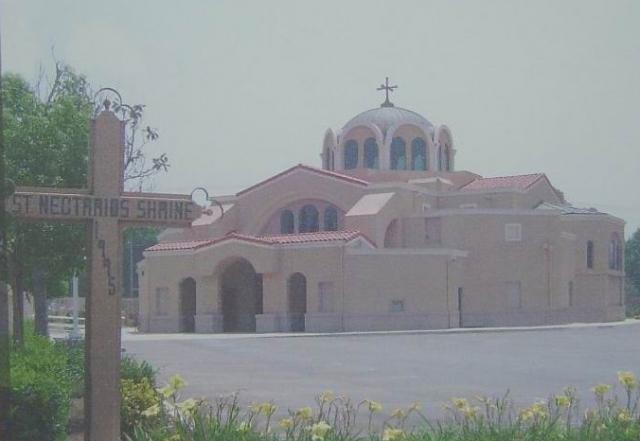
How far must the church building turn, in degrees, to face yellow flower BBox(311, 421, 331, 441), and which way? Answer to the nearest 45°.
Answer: approximately 45° to its left

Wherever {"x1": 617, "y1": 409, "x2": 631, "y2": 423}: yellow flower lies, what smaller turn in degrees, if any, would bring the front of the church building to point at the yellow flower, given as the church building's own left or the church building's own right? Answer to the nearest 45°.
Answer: approximately 45° to the church building's own left

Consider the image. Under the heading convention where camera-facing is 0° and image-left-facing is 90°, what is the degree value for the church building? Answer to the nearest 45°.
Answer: approximately 45°

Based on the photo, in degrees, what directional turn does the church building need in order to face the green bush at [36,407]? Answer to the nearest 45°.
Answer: approximately 45° to its left

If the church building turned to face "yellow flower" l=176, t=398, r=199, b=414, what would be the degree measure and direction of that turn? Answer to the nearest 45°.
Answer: approximately 45° to its left

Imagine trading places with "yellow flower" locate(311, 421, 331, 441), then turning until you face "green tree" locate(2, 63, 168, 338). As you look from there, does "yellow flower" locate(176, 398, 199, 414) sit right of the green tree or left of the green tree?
left
